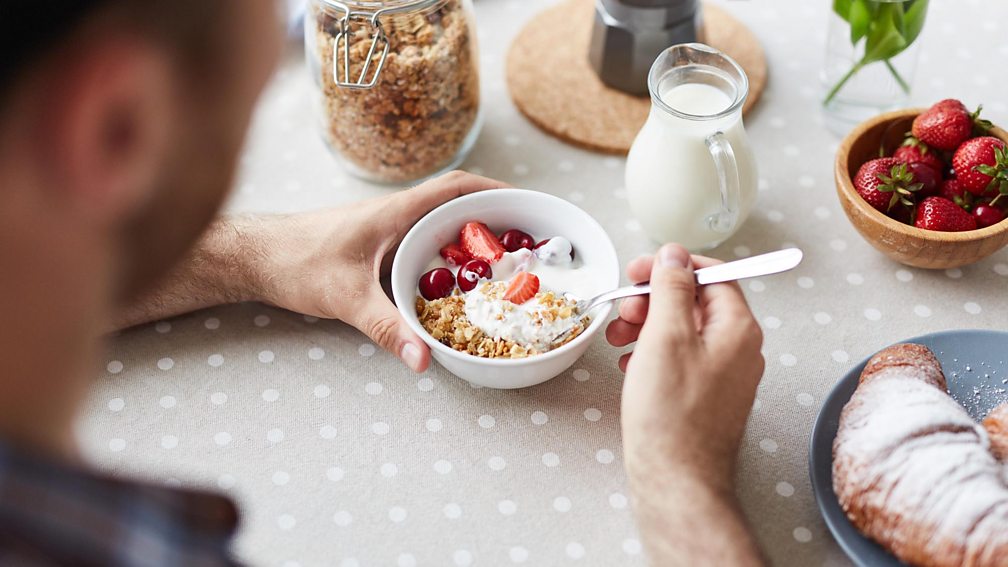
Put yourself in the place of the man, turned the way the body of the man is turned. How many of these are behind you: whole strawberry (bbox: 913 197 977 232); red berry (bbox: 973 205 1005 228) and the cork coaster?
0

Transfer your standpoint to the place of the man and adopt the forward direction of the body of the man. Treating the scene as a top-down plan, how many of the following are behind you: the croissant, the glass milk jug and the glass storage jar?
0

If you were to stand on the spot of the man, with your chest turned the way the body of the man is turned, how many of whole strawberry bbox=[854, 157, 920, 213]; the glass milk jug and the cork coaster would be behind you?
0

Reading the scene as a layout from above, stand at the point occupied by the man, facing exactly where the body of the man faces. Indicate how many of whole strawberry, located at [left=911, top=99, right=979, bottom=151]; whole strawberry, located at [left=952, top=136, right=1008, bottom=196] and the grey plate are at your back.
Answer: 0

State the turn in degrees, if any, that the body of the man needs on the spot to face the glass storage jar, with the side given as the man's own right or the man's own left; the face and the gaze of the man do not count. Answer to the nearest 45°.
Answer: approximately 45° to the man's own left

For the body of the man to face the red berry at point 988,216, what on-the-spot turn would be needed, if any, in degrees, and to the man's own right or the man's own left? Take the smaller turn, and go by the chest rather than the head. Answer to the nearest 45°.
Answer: approximately 45° to the man's own right

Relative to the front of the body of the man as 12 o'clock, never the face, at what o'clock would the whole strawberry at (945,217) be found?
The whole strawberry is roughly at 1 o'clock from the man.

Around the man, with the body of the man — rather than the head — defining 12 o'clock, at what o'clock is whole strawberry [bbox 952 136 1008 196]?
The whole strawberry is roughly at 1 o'clock from the man.

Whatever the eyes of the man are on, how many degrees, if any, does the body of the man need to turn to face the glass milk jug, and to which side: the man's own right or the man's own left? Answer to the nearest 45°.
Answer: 0° — they already face it

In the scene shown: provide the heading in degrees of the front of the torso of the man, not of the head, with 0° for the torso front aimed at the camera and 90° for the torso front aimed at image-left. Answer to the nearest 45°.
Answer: approximately 225°

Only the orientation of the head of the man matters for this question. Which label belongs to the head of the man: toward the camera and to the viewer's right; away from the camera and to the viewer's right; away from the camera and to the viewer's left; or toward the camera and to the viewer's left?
away from the camera and to the viewer's right
